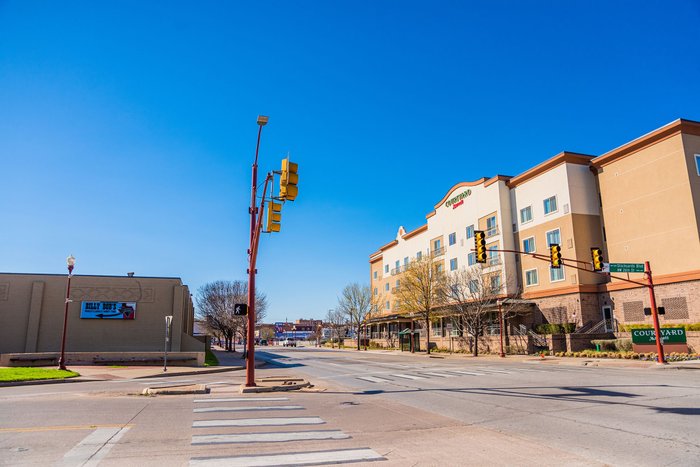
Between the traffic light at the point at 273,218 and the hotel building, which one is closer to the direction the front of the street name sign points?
the traffic light

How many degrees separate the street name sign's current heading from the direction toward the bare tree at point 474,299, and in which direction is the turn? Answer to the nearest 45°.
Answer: approximately 135° to its right

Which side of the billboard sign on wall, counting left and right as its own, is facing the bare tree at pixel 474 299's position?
left

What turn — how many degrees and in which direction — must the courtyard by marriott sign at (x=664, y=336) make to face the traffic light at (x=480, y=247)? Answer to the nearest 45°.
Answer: approximately 45° to its right

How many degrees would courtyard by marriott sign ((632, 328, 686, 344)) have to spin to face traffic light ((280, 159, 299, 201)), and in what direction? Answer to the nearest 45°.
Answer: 0° — it already faces it

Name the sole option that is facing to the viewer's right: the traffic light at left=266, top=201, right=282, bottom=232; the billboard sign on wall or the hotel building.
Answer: the traffic light

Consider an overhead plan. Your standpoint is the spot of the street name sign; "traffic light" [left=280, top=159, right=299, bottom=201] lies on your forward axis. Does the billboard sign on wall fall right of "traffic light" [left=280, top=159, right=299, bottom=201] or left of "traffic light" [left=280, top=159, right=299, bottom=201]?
right

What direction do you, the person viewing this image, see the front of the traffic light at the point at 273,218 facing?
facing to the right of the viewer
